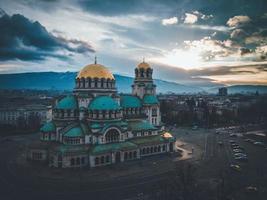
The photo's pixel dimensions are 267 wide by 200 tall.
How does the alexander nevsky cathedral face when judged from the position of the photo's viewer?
facing away from the viewer and to the right of the viewer

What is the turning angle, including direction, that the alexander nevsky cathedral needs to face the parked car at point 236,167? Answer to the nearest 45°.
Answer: approximately 45° to its right
